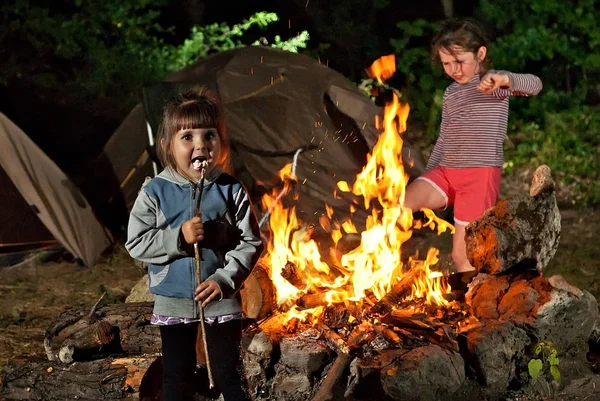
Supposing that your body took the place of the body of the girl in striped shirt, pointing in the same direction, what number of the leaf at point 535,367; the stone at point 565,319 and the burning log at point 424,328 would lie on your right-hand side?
0

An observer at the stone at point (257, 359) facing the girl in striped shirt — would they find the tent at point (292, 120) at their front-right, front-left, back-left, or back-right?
front-left

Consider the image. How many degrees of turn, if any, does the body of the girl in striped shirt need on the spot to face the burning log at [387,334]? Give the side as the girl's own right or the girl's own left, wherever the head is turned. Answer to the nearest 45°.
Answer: approximately 45° to the girl's own left

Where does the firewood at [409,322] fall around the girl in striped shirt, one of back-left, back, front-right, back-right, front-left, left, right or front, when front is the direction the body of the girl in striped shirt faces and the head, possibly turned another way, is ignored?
front-left

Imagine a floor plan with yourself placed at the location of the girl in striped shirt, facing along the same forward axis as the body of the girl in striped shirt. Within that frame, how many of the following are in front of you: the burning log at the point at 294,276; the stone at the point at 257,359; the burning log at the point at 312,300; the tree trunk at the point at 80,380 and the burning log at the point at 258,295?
5

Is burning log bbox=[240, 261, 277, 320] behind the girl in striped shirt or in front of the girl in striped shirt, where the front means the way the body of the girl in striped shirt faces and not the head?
in front

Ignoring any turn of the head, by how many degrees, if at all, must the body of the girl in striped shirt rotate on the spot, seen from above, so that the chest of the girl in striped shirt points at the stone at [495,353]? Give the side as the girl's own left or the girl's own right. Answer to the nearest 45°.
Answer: approximately 45° to the girl's own left

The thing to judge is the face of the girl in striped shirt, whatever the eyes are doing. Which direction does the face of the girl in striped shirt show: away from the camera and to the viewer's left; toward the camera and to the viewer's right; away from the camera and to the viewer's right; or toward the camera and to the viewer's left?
toward the camera and to the viewer's left

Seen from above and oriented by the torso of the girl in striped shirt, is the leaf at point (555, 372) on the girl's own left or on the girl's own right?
on the girl's own left

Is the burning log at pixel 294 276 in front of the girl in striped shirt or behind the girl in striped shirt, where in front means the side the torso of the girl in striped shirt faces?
in front

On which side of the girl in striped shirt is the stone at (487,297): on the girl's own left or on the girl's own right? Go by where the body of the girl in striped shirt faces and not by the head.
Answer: on the girl's own left

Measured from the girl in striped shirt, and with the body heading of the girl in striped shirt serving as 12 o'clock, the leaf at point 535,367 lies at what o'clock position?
The leaf is roughly at 10 o'clock from the girl in striped shirt.

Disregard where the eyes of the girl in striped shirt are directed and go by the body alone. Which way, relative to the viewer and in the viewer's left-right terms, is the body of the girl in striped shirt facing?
facing the viewer and to the left of the viewer

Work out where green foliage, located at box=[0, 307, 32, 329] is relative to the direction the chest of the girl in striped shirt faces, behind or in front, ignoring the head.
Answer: in front

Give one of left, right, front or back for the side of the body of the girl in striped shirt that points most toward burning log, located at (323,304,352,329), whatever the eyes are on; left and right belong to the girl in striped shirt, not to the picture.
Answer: front
